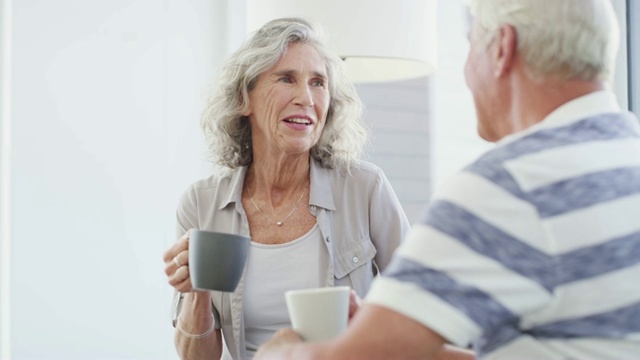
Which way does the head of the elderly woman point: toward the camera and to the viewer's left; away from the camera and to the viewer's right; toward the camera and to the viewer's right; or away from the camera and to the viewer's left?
toward the camera and to the viewer's right

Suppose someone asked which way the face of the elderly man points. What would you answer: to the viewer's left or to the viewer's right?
to the viewer's left

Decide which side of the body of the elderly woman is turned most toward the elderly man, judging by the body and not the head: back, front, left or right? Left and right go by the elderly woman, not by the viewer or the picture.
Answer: front

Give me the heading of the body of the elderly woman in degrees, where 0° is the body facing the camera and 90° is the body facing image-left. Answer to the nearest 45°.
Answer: approximately 0°

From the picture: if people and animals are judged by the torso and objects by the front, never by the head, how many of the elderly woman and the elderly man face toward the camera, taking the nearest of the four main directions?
1

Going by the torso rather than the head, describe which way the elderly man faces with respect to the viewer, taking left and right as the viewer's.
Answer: facing away from the viewer and to the left of the viewer

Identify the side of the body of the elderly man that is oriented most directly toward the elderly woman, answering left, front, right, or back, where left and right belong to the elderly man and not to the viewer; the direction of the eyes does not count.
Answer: front
